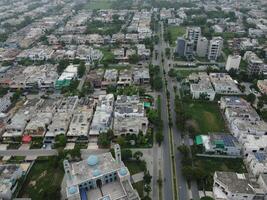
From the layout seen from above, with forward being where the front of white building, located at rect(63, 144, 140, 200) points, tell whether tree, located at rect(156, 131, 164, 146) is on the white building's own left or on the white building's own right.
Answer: on the white building's own left

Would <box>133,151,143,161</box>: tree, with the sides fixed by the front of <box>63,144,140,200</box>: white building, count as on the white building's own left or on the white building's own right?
on the white building's own left

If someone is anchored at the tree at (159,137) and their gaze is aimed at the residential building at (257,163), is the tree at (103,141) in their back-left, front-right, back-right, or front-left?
back-right

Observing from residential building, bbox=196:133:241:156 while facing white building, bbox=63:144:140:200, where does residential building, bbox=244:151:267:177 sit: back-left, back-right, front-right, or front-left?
back-left
